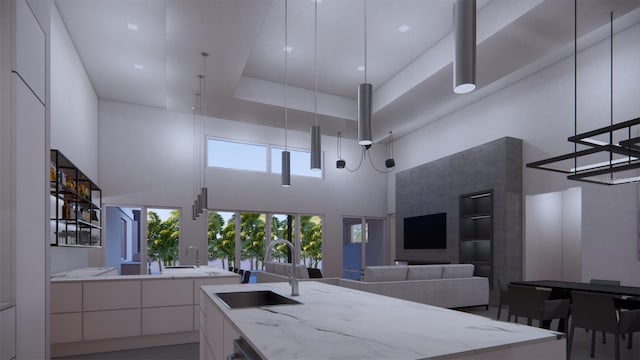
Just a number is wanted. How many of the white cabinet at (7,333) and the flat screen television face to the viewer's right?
1

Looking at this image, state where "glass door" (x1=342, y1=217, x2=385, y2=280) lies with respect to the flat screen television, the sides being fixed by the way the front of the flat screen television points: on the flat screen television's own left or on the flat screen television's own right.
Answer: on the flat screen television's own right

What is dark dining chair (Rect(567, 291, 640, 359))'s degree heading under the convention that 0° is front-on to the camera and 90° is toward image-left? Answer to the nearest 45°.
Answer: approximately 225°

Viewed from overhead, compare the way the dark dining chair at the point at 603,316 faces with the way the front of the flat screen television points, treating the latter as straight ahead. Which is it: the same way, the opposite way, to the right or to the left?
the opposite way

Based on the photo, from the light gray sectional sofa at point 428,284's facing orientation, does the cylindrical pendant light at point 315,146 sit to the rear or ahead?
to the rear

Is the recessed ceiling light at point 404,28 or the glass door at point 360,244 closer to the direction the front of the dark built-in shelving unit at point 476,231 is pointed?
the recessed ceiling light

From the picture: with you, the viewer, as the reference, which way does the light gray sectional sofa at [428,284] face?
facing away from the viewer

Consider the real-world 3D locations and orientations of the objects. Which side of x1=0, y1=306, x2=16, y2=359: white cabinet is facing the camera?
right

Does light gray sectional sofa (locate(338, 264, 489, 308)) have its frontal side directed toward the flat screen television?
yes

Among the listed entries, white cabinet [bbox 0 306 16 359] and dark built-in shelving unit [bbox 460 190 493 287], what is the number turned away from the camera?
0

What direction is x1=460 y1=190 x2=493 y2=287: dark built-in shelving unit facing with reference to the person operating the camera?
facing the viewer and to the left of the viewer

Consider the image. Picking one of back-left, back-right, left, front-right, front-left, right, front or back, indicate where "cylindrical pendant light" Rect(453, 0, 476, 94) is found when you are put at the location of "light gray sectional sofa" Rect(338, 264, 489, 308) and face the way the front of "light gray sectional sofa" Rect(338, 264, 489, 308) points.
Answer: back

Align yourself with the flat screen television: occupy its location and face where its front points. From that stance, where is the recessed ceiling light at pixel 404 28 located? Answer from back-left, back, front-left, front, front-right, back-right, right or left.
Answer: front-left
